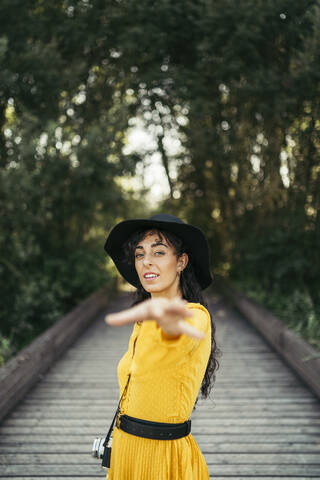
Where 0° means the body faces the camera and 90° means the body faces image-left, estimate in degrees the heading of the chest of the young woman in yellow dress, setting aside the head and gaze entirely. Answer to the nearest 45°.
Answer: approximately 45°
